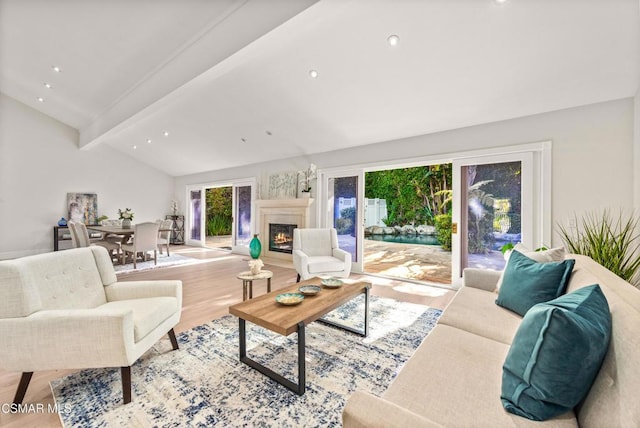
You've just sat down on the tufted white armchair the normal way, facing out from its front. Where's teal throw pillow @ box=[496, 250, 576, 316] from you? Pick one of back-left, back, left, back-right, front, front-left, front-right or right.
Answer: front

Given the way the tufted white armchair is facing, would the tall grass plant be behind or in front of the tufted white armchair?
in front

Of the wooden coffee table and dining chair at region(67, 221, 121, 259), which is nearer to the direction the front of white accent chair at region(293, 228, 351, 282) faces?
the wooden coffee table

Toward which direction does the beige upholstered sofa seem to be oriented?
to the viewer's left

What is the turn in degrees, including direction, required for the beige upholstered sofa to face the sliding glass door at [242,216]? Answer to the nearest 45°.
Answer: approximately 45° to its right

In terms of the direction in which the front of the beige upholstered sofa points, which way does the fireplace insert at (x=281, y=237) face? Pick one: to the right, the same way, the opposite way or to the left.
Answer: to the left

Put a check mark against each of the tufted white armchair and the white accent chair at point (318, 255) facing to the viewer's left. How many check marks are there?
0

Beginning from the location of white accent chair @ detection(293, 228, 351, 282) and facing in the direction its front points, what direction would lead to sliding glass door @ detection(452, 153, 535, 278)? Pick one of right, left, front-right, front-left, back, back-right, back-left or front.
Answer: front-left

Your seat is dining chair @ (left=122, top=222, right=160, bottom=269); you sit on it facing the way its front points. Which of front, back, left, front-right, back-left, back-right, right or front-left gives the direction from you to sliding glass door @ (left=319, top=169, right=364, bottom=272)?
back

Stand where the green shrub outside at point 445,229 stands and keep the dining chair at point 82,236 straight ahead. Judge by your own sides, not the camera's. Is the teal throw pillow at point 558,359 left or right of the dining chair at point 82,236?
left

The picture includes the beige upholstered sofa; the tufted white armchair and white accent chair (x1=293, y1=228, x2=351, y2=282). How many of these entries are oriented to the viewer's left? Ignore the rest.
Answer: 1

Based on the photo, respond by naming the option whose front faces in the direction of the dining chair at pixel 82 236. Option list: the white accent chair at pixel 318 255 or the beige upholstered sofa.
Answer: the beige upholstered sofa

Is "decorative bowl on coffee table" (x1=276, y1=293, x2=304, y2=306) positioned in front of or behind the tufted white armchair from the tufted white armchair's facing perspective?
in front

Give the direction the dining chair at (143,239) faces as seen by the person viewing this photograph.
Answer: facing away from the viewer and to the left of the viewer

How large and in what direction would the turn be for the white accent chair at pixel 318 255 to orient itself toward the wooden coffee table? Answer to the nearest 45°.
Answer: approximately 45° to its right

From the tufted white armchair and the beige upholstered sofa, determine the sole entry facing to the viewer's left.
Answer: the beige upholstered sofa

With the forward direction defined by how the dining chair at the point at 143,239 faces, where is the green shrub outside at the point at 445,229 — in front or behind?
behind

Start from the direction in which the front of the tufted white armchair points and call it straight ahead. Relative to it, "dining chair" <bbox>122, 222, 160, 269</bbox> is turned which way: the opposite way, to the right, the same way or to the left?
the opposite way
